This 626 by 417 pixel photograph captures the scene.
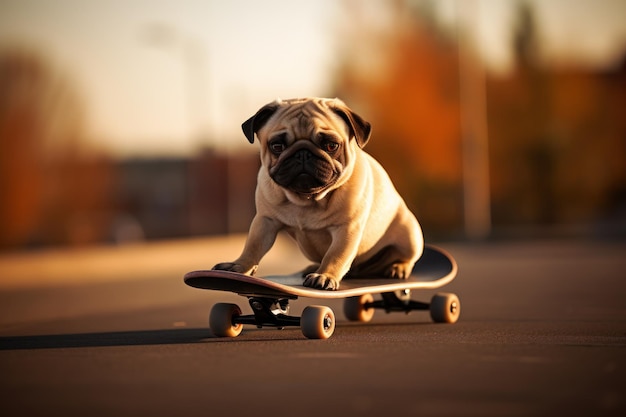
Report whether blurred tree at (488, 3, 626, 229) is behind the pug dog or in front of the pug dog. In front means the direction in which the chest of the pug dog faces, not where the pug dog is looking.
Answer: behind

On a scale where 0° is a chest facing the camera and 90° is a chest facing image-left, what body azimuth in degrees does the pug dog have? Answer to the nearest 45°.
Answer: approximately 45°

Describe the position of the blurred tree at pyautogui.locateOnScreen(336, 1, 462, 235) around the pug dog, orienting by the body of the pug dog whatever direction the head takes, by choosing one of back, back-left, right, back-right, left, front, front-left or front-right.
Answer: back-right

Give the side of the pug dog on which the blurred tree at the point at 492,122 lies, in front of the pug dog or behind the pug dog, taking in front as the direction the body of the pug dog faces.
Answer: behind

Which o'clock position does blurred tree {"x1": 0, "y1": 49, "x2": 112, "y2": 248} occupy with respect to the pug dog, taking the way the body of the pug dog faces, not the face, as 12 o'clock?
The blurred tree is roughly at 4 o'clock from the pug dog.
